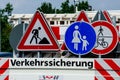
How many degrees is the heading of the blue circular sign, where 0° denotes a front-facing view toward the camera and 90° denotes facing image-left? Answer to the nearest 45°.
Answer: approximately 0°

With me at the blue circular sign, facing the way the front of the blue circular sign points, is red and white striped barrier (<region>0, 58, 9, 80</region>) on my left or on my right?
on my right

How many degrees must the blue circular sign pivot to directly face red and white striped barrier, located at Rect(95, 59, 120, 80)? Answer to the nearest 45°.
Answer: approximately 45° to its left

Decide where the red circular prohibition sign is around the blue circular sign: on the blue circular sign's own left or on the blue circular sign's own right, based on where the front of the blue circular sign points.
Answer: on the blue circular sign's own left

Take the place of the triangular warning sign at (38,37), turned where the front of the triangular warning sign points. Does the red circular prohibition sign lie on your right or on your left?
on your left

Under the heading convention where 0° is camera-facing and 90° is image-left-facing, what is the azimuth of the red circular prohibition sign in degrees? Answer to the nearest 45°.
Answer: approximately 0°
